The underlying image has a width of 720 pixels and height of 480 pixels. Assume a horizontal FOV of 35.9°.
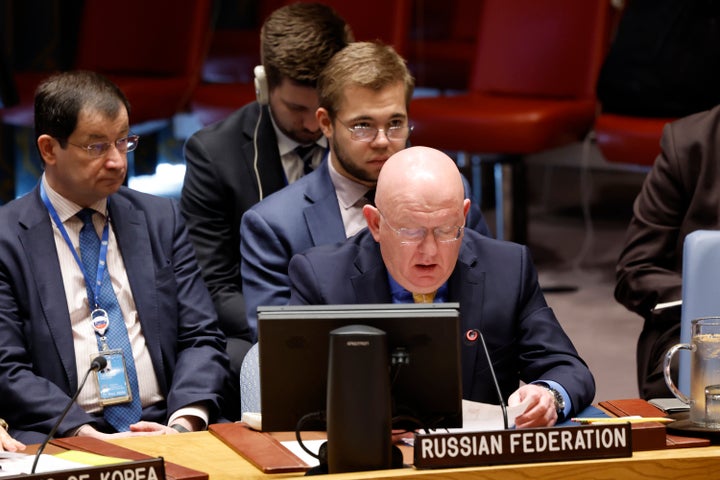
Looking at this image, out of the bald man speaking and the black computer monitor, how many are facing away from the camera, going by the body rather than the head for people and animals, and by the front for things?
1

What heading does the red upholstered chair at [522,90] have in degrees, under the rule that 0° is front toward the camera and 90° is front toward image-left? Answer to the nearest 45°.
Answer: approximately 45°

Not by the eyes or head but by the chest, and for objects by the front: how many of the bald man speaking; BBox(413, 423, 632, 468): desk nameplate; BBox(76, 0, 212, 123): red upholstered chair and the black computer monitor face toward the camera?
3

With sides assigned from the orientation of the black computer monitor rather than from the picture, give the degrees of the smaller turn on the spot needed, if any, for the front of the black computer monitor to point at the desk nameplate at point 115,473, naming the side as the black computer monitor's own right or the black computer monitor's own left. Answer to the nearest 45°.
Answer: approximately 90° to the black computer monitor's own left

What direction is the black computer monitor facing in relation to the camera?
away from the camera

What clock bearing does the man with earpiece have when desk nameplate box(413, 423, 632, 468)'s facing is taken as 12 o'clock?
The man with earpiece is roughly at 5 o'clock from the desk nameplate.

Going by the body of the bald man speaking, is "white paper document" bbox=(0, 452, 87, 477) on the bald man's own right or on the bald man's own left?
on the bald man's own right

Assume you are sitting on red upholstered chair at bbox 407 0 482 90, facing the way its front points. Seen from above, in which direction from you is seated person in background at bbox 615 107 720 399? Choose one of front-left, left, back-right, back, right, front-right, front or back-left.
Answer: front-left

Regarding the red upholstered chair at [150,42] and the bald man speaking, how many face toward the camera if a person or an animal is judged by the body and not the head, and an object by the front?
2

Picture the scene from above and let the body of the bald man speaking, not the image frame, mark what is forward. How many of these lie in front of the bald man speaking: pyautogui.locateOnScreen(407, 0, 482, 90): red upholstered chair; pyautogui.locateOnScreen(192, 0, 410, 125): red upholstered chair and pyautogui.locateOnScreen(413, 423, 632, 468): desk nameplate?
1

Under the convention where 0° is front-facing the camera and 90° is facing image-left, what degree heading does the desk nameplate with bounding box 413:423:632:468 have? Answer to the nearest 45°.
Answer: approximately 0°
